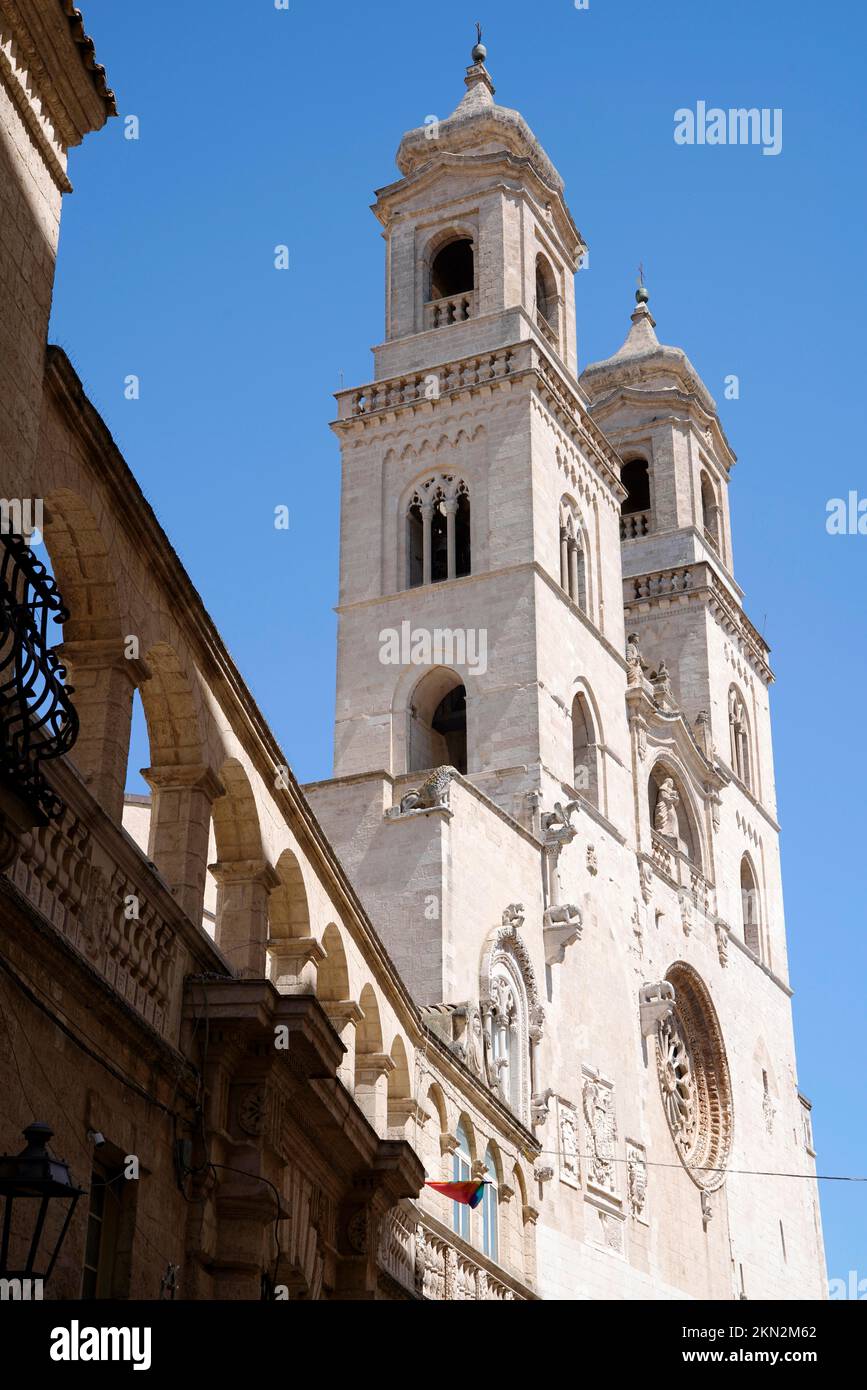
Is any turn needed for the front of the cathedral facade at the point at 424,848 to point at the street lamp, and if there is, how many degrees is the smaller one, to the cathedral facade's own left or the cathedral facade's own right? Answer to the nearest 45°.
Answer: approximately 45° to the cathedral facade's own right
